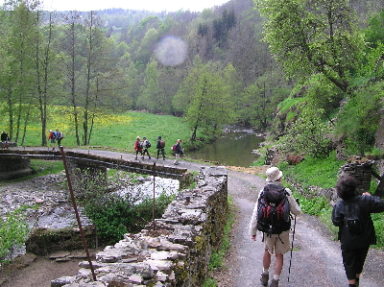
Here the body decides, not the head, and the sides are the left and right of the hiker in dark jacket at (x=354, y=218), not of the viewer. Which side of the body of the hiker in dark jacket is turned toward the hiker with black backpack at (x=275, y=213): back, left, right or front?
left

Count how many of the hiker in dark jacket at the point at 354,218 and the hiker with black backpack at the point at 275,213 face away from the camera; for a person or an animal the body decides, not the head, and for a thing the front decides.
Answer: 2

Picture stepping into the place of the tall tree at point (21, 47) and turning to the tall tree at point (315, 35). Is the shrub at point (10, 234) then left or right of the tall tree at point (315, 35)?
right

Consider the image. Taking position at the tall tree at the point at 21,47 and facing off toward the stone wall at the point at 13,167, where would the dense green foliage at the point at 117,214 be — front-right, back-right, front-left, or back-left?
front-left

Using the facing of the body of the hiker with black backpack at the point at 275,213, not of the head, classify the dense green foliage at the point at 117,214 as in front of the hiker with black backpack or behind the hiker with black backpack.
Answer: in front

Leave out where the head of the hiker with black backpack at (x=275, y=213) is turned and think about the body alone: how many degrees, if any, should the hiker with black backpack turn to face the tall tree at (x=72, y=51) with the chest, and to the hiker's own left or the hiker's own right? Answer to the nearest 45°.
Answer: approximately 45° to the hiker's own left

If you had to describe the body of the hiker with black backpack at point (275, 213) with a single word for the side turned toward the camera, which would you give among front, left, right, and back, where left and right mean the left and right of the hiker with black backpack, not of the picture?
back

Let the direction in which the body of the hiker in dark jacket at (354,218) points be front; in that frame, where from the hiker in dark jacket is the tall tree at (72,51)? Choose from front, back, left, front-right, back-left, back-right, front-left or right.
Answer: front-left

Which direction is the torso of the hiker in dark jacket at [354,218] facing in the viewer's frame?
away from the camera

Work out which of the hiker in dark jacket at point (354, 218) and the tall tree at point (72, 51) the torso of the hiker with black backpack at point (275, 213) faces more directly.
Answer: the tall tree

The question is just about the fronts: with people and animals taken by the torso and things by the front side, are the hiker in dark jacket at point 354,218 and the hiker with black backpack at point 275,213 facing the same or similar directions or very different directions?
same or similar directions

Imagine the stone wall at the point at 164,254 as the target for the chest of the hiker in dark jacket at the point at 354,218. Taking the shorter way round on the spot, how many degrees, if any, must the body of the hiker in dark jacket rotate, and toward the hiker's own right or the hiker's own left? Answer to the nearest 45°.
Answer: approximately 90° to the hiker's own left

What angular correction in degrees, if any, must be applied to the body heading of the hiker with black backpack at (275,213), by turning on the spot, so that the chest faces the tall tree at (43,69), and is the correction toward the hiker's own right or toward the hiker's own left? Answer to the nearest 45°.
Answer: approximately 45° to the hiker's own left

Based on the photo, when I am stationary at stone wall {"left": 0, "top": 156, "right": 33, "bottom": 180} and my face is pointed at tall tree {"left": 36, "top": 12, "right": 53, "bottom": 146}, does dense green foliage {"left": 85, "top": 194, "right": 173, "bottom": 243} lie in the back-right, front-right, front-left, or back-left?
back-right

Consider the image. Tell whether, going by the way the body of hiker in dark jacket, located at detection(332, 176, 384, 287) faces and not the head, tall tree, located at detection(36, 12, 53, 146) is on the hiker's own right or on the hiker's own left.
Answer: on the hiker's own left
